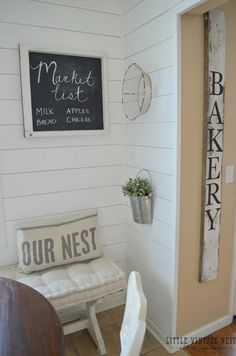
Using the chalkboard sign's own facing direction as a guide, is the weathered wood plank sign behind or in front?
in front

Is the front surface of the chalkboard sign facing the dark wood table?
yes

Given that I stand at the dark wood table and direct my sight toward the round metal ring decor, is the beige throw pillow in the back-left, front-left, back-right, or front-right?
front-left

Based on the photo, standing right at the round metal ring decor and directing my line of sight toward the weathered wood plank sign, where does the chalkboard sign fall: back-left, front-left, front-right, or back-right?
back-right

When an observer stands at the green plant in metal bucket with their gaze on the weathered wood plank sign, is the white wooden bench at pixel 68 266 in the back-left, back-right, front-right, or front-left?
back-right

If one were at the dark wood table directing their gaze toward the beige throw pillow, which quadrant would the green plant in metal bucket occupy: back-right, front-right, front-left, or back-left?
front-right
